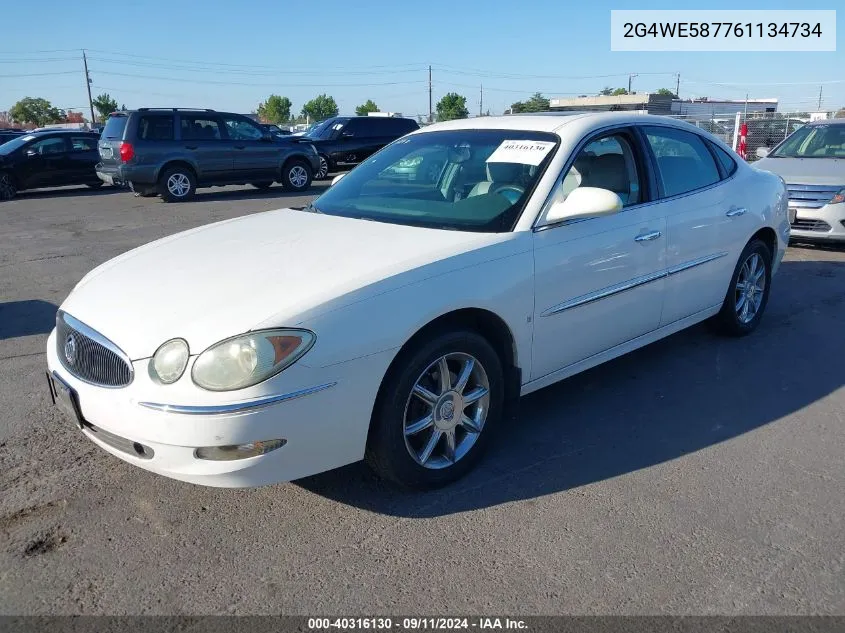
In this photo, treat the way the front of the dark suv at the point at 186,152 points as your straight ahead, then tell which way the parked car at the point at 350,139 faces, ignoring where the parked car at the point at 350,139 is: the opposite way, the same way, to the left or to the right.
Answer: the opposite way

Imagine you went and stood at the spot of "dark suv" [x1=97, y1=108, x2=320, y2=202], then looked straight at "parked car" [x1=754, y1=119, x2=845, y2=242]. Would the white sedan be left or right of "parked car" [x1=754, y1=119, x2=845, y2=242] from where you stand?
right

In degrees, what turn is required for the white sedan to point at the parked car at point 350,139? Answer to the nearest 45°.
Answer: approximately 135° to its right

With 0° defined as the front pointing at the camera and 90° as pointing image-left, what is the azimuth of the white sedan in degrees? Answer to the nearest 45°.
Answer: approximately 45°

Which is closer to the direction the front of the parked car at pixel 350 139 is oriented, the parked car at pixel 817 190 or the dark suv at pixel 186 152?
the dark suv

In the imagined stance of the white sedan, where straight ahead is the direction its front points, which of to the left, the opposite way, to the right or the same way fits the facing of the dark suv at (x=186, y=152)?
the opposite way

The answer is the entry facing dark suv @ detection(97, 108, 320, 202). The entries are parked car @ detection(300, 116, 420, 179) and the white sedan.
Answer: the parked car

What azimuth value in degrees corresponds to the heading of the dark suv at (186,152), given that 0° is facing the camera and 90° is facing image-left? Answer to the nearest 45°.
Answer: approximately 225°

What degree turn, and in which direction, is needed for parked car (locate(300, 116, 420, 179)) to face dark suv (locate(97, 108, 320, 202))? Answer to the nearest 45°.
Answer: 0° — it already faces it

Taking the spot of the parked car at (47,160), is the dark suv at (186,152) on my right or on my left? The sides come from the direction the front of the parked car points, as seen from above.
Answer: on my left

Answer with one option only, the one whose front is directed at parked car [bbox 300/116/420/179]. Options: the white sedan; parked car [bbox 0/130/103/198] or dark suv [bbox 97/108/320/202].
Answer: the dark suv

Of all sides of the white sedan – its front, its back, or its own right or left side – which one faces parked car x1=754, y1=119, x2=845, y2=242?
back
